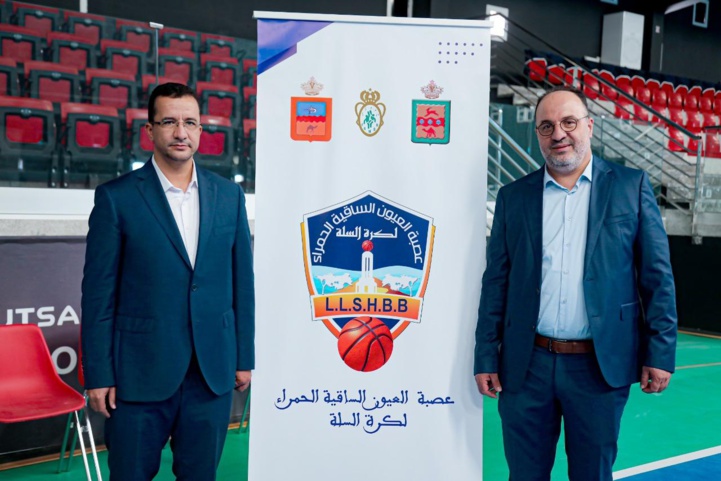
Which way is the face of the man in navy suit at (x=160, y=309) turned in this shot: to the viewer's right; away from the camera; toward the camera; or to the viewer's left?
toward the camera

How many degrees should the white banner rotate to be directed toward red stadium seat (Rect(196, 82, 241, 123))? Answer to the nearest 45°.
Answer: approximately 135° to its right

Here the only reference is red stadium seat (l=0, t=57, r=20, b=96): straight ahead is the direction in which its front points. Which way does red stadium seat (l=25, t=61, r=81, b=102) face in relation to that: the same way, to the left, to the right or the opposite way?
the same way

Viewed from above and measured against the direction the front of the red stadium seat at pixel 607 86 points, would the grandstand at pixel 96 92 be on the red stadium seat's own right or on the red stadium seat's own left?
on the red stadium seat's own right

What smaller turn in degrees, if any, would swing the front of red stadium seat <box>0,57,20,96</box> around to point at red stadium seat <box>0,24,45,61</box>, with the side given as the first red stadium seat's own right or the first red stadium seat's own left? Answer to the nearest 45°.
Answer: approximately 180°

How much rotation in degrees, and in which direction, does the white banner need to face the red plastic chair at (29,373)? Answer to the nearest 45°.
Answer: approximately 90° to its right

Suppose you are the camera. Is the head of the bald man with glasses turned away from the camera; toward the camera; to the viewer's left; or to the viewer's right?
toward the camera

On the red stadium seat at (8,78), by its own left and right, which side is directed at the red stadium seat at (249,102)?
left

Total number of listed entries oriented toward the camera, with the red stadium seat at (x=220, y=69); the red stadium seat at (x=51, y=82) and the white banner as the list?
3

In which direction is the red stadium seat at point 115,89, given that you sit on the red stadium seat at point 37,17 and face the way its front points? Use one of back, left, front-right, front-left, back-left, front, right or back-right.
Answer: front-left

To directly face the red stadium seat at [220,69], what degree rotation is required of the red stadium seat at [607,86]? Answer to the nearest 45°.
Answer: approximately 90° to its right

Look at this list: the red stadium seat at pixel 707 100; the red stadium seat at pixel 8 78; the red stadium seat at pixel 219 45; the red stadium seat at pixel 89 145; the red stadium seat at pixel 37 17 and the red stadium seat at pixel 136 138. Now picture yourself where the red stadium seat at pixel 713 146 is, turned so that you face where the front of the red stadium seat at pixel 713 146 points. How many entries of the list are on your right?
5

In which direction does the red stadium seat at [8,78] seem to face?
toward the camera

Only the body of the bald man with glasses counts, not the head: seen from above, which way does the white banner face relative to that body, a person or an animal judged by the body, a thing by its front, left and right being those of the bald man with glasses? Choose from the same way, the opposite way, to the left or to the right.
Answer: the same way

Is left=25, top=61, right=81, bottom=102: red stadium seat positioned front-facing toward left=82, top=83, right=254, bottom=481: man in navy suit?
yes

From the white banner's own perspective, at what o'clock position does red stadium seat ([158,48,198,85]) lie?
The red stadium seat is roughly at 5 o'clock from the white banner.
